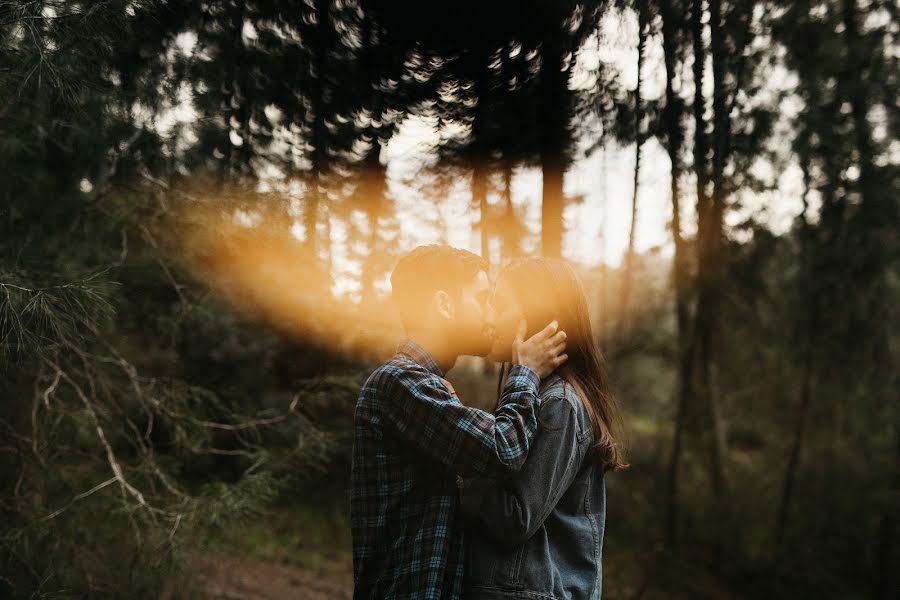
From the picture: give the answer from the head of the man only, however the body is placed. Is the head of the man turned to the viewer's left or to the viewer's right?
to the viewer's right

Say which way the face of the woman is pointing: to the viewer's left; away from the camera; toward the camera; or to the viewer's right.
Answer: to the viewer's left

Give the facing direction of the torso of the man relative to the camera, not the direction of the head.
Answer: to the viewer's right
